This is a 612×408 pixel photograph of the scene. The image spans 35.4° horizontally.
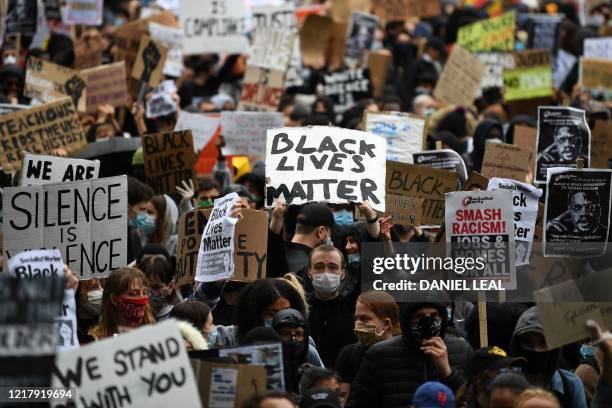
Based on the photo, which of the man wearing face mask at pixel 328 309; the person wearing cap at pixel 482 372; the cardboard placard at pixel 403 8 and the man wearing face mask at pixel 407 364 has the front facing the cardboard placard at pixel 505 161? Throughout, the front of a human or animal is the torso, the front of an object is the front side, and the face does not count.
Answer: the cardboard placard at pixel 403 8

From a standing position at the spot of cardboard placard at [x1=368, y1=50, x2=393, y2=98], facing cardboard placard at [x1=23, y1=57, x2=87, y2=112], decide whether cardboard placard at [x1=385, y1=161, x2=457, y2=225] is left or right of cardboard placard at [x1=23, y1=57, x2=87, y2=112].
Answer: left

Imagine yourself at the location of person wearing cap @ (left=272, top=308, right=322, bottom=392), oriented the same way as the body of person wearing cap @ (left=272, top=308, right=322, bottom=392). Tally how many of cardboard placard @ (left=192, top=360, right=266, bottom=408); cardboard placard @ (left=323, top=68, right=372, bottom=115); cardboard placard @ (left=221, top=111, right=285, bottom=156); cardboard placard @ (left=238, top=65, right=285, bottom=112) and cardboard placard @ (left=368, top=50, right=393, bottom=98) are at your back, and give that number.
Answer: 4

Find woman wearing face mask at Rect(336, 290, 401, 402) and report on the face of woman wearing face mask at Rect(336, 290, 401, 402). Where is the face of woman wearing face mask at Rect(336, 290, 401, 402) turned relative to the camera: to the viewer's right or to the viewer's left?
to the viewer's left
